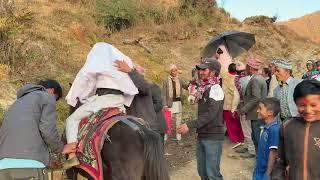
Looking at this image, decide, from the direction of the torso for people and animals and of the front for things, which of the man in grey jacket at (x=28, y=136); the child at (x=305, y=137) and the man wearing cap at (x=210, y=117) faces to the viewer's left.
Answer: the man wearing cap

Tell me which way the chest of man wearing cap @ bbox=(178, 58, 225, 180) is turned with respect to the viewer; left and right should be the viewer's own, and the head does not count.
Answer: facing to the left of the viewer

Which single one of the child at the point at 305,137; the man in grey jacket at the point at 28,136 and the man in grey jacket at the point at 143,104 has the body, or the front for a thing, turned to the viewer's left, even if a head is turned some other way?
the man in grey jacket at the point at 143,104

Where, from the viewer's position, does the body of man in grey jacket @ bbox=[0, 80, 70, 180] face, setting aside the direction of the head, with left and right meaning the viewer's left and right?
facing away from the viewer and to the right of the viewer

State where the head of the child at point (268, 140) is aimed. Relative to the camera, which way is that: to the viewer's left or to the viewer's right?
to the viewer's left

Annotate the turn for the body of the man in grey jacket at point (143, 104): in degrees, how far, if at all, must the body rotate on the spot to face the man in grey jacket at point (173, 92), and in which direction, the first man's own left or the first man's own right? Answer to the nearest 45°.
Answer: approximately 90° to the first man's own right

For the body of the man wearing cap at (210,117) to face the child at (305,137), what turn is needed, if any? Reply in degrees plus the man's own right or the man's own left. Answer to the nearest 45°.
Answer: approximately 90° to the man's own left

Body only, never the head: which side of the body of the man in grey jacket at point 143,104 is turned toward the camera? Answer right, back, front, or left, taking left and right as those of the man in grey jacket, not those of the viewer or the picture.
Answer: left

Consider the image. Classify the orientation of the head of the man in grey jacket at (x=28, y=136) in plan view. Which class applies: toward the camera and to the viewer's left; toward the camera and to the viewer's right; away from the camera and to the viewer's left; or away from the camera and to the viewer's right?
away from the camera and to the viewer's right

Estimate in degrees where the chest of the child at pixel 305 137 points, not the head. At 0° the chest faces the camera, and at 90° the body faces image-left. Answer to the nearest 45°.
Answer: approximately 0°

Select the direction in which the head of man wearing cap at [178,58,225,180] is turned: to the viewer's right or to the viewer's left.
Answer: to the viewer's left

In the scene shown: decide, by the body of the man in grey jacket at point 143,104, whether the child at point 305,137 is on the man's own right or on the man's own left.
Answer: on the man's own left
